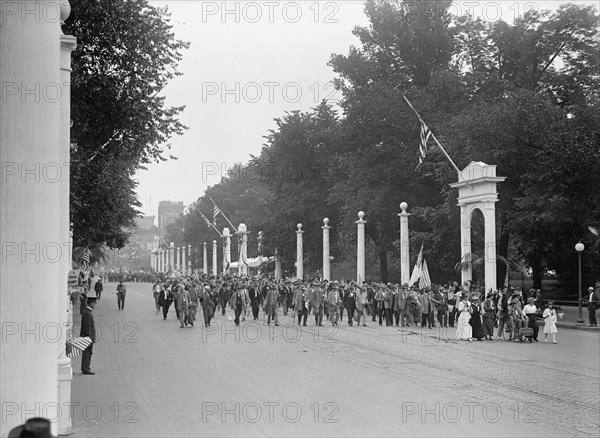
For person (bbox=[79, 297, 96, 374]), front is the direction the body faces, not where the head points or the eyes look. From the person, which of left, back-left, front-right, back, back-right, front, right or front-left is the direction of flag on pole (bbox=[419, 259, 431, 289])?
front-left

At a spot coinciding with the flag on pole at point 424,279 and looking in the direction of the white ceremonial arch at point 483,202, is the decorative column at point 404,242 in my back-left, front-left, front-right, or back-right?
back-left

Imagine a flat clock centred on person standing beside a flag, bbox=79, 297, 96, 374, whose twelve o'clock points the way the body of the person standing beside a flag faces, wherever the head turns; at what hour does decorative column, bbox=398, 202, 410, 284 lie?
The decorative column is roughly at 10 o'clock from the person standing beside a flag.

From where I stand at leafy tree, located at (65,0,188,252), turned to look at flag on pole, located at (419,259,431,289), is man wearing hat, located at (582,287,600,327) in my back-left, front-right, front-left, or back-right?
front-right

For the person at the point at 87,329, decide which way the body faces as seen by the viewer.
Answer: to the viewer's right

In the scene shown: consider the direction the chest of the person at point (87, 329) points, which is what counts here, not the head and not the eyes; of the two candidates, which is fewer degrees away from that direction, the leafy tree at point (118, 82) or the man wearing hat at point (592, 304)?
the man wearing hat

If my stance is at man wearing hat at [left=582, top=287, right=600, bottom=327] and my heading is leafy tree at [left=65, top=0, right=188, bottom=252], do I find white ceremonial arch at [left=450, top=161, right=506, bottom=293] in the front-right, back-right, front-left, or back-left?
front-right

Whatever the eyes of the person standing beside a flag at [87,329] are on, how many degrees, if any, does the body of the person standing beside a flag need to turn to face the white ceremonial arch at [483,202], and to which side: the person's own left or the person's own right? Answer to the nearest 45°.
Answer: approximately 45° to the person's own left

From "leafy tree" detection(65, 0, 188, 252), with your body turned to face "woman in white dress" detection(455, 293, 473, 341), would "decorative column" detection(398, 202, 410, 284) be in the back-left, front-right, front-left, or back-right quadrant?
front-left

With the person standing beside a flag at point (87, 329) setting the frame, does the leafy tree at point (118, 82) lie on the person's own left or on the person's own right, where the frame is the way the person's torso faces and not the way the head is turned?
on the person's own left
